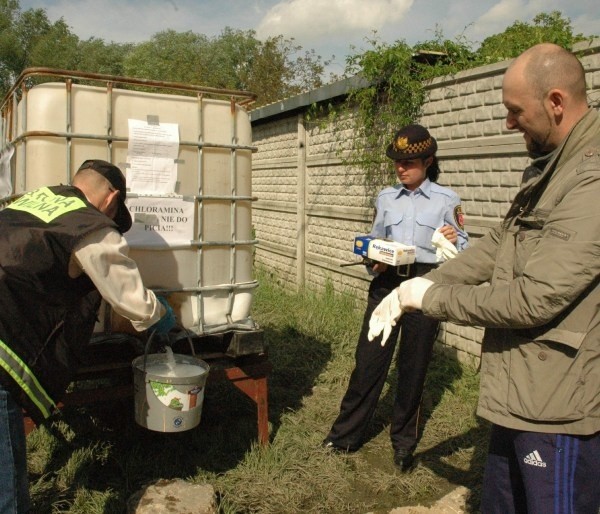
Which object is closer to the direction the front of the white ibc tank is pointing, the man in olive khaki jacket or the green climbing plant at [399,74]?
the man in olive khaki jacket

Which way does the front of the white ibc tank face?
toward the camera

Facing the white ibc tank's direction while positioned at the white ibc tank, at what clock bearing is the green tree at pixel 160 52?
The green tree is roughly at 6 o'clock from the white ibc tank.

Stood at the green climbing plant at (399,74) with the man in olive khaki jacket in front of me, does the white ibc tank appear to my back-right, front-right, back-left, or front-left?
front-right

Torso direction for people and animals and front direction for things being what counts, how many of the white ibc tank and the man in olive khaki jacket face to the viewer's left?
1

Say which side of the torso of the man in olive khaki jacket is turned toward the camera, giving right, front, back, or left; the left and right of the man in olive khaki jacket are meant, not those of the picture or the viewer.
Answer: left

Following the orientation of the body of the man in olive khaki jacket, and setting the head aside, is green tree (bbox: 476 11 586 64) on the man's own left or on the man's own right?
on the man's own right

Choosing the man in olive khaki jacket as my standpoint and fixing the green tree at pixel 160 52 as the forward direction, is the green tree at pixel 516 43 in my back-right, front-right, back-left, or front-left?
front-right

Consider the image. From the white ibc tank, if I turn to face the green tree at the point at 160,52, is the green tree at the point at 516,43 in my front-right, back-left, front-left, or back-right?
front-right

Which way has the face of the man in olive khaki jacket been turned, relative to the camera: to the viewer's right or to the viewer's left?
to the viewer's left
